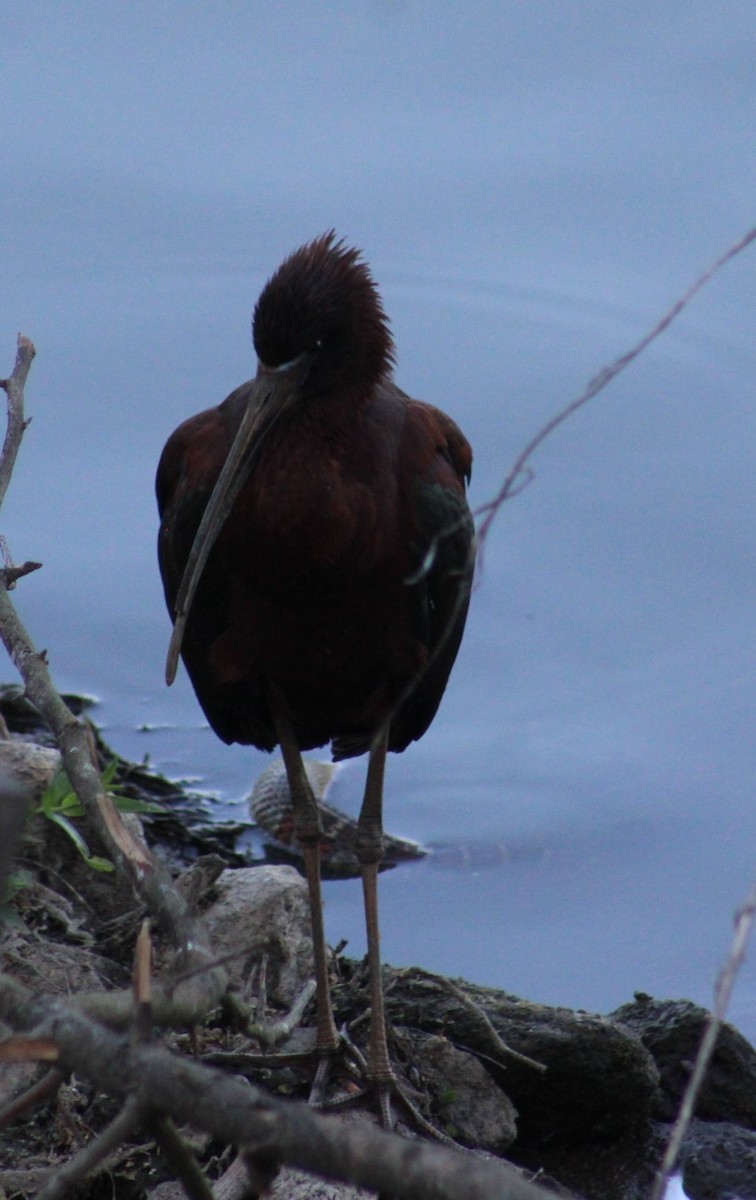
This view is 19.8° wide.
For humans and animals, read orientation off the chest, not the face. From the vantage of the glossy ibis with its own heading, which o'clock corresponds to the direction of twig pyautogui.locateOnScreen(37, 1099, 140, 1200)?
The twig is roughly at 12 o'clock from the glossy ibis.

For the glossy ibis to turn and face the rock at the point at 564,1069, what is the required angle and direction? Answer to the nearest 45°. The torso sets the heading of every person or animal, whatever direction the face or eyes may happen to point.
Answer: approximately 135° to its left

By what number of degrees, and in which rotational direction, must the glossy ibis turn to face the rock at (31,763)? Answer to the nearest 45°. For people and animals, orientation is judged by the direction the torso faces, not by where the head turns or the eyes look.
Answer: approximately 135° to its right

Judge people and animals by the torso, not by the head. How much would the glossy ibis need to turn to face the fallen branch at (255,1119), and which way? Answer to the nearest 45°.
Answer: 0° — it already faces it

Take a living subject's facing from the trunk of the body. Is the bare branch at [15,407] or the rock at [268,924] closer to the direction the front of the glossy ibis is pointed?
the bare branch

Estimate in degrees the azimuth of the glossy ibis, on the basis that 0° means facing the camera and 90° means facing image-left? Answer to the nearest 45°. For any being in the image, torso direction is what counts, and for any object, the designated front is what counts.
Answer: approximately 0°

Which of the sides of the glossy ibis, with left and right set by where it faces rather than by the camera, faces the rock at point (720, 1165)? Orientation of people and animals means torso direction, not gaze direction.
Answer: left

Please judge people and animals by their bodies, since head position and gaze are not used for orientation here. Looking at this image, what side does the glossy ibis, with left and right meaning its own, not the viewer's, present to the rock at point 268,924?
back
